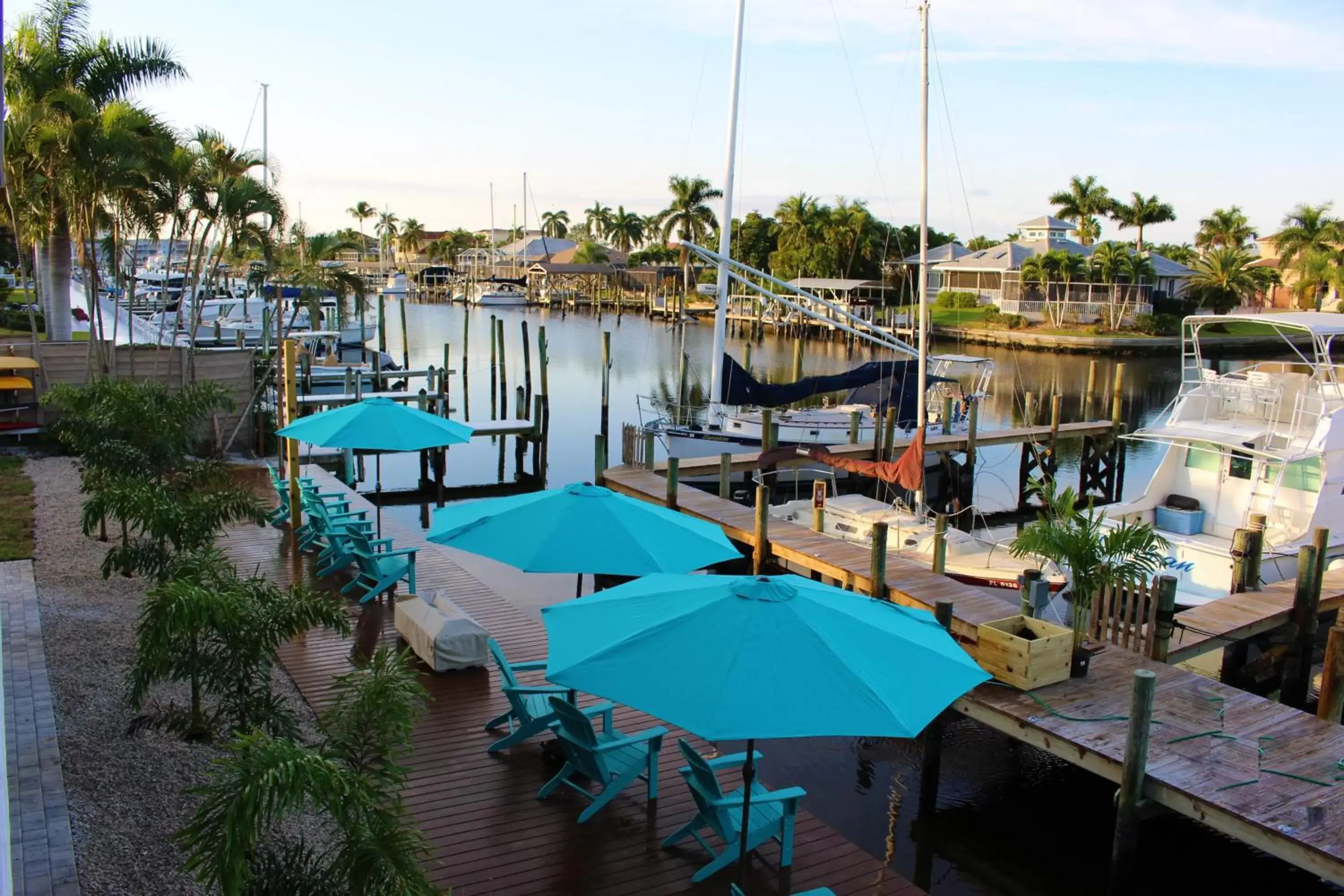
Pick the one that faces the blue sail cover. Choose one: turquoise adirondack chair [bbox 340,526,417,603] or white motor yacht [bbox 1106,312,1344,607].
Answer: the turquoise adirondack chair

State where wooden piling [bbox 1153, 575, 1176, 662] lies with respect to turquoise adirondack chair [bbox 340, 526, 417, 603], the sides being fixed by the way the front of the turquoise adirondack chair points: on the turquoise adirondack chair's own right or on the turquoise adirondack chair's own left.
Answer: on the turquoise adirondack chair's own right

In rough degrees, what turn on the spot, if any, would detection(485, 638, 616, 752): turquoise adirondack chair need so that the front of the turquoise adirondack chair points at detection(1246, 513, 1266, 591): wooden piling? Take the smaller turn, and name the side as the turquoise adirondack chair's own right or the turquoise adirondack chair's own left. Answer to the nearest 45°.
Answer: approximately 45° to the turquoise adirondack chair's own left

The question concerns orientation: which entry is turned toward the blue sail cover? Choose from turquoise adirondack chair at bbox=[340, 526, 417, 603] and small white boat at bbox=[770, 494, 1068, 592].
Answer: the turquoise adirondack chair

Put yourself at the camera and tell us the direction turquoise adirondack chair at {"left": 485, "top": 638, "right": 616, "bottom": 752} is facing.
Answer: facing to the right of the viewer

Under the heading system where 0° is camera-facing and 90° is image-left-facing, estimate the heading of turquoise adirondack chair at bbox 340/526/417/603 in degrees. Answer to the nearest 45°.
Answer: approximately 225°

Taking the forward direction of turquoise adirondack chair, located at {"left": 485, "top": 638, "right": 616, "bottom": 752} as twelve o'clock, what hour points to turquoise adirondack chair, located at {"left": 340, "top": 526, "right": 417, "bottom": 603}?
turquoise adirondack chair, located at {"left": 340, "top": 526, "right": 417, "bottom": 603} is roughly at 8 o'clock from turquoise adirondack chair, located at {"left": 485, "top": 638, "right": 616, "bottom": 752}.

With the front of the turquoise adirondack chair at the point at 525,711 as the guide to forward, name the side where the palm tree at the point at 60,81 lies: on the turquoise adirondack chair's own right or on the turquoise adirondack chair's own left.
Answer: on the turquoise adirondack chair's own left

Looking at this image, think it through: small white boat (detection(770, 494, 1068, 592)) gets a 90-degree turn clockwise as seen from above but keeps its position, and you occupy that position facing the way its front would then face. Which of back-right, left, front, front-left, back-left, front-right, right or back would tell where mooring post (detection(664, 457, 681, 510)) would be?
front-right

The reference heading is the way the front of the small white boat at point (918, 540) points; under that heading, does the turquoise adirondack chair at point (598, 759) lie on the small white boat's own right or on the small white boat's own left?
on the small white boat's own right

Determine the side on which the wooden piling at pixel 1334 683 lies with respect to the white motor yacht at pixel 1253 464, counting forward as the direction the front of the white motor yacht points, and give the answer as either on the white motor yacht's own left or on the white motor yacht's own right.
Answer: on the white motor yacht's own right

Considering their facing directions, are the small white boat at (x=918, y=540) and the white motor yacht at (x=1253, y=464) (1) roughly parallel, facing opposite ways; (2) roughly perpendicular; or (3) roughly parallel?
roughly perpendicular

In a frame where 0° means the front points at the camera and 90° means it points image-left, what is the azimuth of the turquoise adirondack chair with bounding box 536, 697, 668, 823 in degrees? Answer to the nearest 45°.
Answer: approximately 225°

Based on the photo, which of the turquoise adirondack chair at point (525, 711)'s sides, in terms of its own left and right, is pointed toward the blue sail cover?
left
